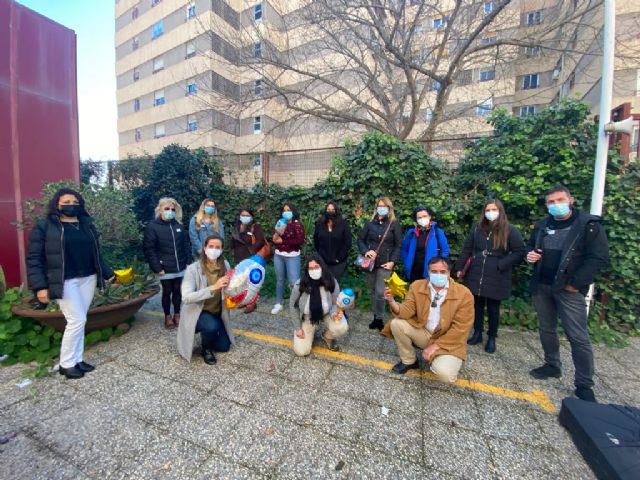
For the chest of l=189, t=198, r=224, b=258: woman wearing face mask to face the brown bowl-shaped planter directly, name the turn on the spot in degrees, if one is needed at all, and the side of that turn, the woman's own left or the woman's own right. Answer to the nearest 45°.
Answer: approximately 45° to the woman's own right

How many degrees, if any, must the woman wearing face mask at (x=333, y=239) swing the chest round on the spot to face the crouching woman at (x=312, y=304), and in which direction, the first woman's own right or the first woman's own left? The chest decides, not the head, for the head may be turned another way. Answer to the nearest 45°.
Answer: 0° — they already face them

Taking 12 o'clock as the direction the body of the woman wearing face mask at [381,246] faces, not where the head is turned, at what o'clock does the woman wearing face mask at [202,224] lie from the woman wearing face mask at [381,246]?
the woman wearing face mask at [202,224] is roughly at 3 o'clock from the woman wearing face mask at [381,246].

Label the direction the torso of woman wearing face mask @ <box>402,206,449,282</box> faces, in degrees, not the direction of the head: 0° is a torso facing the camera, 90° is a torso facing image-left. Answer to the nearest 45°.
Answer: approximately 0°

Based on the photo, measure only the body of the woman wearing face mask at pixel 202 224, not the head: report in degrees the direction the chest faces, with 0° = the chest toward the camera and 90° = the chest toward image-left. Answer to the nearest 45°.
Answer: approximately 0°

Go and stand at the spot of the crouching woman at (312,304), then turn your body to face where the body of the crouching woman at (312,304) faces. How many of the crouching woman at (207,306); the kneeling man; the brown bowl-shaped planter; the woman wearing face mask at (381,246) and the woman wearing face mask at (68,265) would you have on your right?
3

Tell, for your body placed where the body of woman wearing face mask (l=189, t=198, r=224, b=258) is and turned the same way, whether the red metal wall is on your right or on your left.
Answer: on your right

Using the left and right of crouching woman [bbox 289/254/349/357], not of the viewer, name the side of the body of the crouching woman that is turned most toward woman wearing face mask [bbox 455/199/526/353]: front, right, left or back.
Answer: left
